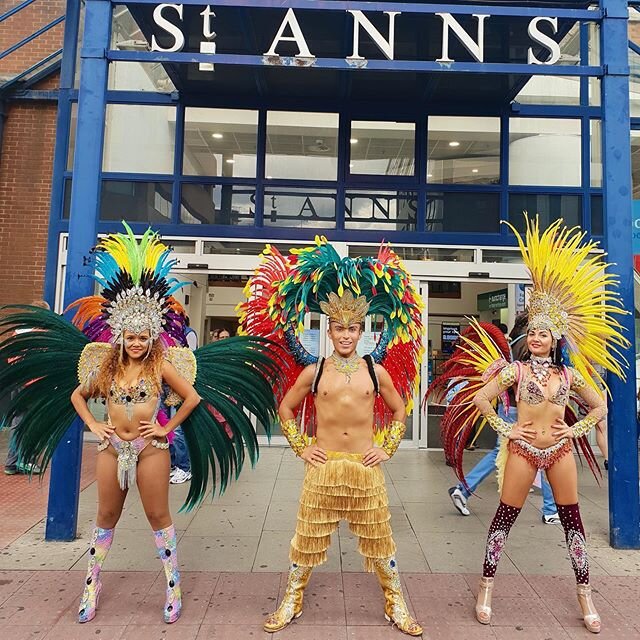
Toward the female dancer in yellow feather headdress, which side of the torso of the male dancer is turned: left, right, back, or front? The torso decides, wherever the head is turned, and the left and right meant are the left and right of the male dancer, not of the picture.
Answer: left

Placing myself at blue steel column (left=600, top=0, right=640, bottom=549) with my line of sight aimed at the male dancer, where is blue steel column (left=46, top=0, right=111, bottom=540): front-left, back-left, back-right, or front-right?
front-right

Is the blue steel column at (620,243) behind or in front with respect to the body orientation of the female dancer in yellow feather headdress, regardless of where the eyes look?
behind

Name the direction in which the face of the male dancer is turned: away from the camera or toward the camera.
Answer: toward the camera

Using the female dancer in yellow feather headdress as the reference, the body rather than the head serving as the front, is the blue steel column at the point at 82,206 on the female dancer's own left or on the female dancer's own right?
on the female dancer's own right

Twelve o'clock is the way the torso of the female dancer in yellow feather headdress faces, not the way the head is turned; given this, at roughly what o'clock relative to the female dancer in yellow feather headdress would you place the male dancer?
The male dancer is roughly at 2 o'clock from the female dancer in yellow feather headdress.

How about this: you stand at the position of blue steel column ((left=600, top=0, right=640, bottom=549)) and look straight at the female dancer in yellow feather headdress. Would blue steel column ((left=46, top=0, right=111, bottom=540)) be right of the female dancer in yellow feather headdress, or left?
right

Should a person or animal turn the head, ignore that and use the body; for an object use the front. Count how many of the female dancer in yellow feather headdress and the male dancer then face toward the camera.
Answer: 2

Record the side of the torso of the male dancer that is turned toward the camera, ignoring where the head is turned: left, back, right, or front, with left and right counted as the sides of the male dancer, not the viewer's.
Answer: front

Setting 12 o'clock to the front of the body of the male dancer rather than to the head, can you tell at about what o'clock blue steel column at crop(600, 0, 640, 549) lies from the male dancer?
The blue steel column is roughly at 8 o'clock from the male dancer.

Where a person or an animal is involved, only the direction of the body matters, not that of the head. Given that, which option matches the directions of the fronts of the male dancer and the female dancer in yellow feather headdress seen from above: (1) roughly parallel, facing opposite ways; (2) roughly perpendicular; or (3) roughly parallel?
roughly parallel
